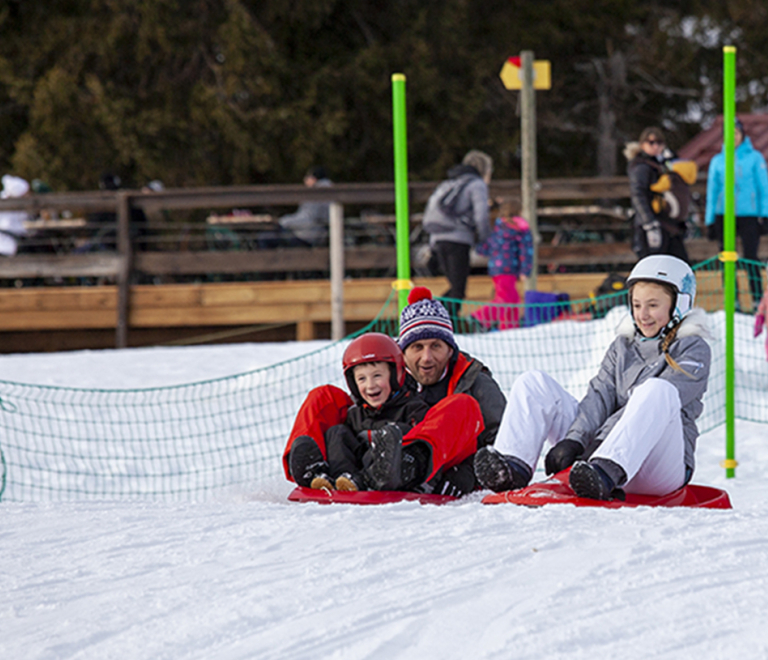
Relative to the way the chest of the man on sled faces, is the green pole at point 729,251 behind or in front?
behind

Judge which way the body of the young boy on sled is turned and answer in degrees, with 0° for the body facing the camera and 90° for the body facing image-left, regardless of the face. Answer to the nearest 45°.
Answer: approximately 45°

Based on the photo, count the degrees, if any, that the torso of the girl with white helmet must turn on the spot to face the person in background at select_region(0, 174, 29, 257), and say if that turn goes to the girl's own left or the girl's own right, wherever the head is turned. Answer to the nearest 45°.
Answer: approximately 90° to the girl's own right

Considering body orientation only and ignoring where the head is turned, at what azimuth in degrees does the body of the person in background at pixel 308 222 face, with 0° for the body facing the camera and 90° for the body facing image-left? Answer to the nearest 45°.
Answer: approximately 90°

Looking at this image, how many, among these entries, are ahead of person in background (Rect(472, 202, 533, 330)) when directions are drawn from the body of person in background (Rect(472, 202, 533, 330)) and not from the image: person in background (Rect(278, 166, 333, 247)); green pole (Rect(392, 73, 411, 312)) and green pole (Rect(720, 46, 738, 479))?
1

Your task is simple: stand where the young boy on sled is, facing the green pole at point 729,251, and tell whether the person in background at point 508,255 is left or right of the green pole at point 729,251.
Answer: left

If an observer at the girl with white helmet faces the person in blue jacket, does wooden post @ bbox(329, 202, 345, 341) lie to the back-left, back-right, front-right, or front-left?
front-left

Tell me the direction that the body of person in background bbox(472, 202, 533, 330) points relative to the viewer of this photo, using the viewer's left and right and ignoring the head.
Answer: facing away from the viewer and to the left of the viewer

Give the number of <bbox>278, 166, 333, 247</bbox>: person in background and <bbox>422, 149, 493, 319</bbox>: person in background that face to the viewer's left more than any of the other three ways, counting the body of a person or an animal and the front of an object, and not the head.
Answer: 1

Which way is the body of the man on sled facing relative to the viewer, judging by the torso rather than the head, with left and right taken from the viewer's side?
facing the viewer and to the left of the viewer
